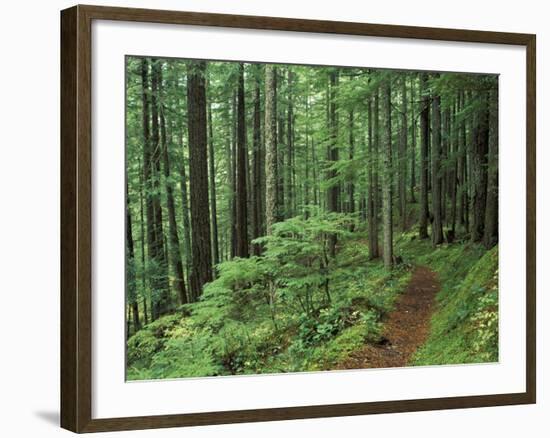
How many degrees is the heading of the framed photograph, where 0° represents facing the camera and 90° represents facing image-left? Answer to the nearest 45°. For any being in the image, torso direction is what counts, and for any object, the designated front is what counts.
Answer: approximately 315°
